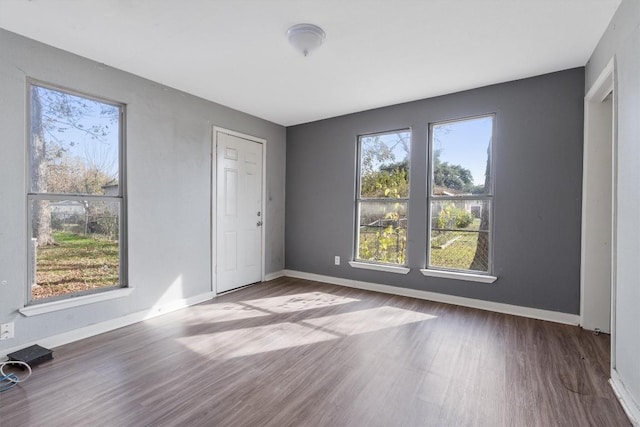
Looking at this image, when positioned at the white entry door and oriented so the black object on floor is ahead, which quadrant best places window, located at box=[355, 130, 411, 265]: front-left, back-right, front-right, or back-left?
back-left

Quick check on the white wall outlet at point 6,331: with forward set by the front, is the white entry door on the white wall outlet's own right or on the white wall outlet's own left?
on the white wall outlet's own left

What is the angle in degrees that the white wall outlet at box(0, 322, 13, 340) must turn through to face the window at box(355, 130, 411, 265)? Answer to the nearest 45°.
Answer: approximately 90° to its left

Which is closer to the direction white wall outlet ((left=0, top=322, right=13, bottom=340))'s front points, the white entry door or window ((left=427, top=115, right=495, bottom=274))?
the window

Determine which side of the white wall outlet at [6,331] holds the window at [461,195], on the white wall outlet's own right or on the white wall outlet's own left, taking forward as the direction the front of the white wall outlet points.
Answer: on the white wall outlet's own left
